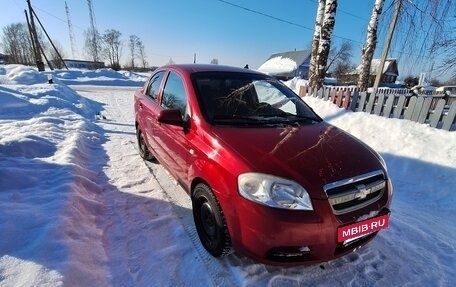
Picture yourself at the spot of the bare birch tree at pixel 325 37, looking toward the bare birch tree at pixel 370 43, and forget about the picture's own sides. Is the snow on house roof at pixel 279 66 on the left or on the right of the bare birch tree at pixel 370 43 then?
left

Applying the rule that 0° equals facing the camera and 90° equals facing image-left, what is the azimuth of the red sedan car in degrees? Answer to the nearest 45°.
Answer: approximately 315°

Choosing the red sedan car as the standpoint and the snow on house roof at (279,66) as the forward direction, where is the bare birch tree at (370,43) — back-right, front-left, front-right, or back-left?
front-right

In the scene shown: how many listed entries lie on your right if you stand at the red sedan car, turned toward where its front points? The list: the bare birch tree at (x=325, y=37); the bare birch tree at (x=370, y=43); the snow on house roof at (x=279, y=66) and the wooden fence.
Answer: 0

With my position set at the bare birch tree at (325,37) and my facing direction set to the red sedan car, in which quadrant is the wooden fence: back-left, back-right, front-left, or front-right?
front-left

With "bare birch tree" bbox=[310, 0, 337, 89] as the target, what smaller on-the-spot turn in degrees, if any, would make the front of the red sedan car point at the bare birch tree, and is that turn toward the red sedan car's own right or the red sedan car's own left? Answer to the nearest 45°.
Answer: approximately 135° to the red sedan car's own left

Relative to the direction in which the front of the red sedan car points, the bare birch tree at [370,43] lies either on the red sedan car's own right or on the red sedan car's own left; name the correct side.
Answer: on the red sedan car's own left

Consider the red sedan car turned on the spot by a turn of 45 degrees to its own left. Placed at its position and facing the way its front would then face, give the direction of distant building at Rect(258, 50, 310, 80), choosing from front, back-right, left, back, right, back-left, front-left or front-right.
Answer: left

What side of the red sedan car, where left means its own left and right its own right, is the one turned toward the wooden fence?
left

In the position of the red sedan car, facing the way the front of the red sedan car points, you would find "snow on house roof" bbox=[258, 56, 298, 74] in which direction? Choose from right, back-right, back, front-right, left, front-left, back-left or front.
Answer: back-left
